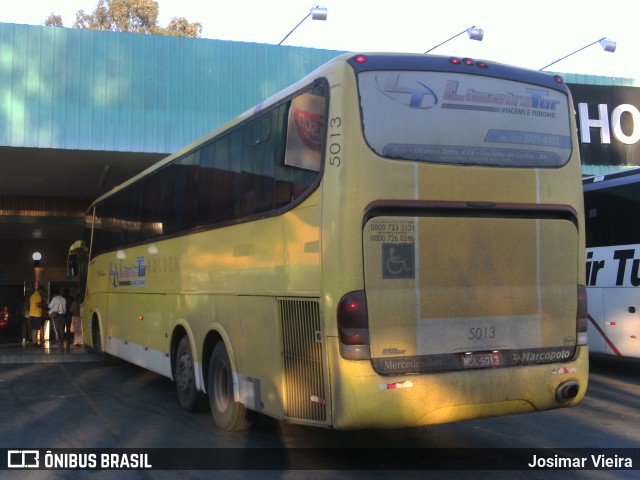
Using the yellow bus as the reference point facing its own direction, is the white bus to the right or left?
on its right

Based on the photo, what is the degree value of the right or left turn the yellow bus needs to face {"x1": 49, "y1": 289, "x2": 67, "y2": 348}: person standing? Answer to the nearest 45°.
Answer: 0° — it already faces them

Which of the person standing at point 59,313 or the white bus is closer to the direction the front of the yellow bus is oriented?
the person standing

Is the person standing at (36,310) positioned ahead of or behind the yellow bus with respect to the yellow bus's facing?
ahead

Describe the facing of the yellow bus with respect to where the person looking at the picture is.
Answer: facing away from the viewer and to the left of the viewer

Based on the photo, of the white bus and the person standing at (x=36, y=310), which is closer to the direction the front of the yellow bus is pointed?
the person standing
